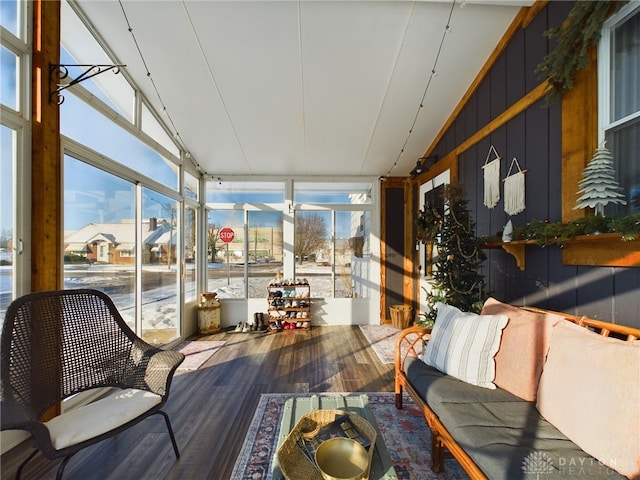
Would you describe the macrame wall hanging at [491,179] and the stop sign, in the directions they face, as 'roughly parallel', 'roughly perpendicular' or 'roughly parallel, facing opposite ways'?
roughly perpendicular

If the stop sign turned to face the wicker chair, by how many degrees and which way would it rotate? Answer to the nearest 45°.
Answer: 0° — it already faces it

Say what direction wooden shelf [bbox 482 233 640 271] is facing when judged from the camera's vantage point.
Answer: facing the viewer and to the left of the viewer

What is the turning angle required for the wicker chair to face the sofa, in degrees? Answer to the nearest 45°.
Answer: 0° — it already faces it

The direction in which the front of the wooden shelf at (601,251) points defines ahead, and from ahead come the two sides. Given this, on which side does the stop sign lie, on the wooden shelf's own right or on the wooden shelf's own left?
on the wooden shelf's own right

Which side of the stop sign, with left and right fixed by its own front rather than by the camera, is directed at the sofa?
front

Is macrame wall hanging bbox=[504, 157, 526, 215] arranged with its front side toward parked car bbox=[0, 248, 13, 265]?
yes

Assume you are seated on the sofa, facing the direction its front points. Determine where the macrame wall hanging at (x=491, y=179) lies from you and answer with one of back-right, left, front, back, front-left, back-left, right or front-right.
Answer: back-right

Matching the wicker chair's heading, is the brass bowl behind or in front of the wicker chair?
in front

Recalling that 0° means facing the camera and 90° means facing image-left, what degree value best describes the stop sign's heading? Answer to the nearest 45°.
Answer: approximately 0°

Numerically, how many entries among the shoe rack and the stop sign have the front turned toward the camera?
2

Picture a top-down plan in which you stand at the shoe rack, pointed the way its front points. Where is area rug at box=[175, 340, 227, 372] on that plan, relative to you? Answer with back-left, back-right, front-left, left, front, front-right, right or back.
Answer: front-right

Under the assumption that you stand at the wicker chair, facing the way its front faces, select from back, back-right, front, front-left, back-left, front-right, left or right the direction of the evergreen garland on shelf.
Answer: front

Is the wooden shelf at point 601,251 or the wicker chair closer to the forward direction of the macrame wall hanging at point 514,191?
the wicker chair

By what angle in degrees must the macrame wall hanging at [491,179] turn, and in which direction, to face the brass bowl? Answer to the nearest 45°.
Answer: approximately 45° to its left
